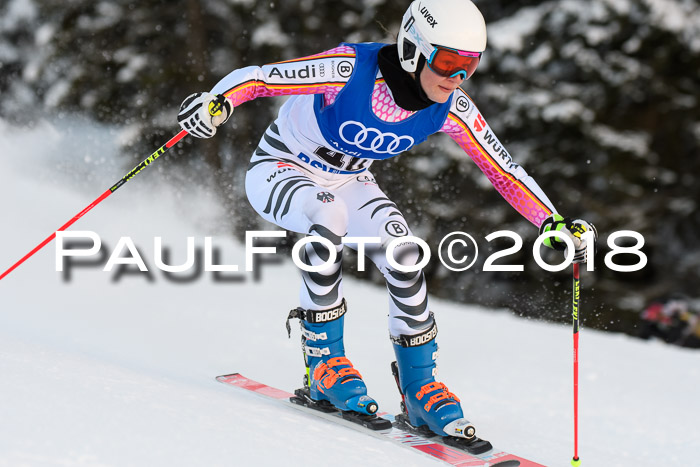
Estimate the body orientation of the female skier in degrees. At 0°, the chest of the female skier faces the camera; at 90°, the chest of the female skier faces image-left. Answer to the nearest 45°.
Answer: approximately 315°

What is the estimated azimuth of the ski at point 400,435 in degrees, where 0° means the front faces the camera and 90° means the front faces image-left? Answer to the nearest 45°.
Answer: approximately 315°

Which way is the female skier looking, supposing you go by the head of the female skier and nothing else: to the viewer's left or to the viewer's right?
to the viewer's right
